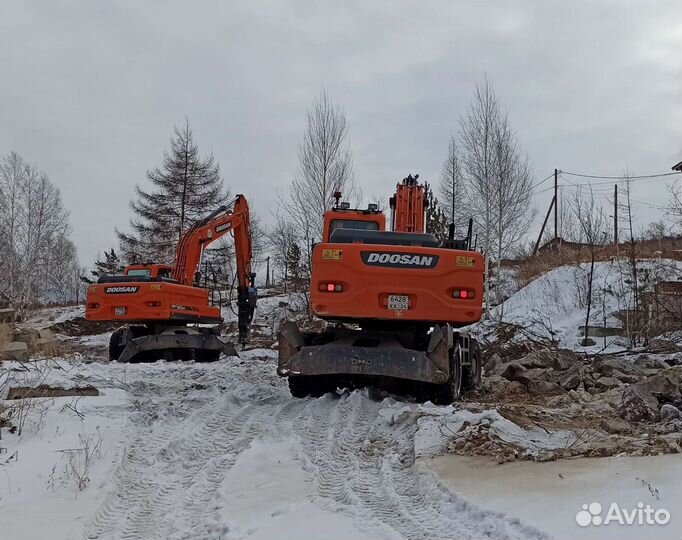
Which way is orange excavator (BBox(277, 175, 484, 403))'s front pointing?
away from the camera

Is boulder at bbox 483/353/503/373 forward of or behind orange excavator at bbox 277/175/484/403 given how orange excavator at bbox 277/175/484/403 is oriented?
forward

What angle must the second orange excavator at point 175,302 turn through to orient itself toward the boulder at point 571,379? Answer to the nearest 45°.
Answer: approximately 90° to its right

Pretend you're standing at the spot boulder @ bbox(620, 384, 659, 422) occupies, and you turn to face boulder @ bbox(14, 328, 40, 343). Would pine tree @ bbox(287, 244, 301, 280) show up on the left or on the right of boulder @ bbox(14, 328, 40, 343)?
right

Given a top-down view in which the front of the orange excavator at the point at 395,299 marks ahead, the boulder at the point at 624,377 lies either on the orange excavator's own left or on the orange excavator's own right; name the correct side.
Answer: on the orange excavator's own right

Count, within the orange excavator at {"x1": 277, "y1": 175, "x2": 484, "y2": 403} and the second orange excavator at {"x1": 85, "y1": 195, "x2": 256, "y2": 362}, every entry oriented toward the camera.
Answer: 0

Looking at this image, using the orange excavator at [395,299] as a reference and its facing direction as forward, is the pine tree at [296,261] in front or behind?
in front

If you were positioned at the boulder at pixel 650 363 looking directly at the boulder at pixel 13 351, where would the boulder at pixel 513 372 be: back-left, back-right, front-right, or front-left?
front-left

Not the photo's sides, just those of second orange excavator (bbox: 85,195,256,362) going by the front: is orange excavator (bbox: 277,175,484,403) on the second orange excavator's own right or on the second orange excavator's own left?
on the second orange excavator's own right

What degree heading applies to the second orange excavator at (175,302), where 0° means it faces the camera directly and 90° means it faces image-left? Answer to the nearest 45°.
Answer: approximately 225°

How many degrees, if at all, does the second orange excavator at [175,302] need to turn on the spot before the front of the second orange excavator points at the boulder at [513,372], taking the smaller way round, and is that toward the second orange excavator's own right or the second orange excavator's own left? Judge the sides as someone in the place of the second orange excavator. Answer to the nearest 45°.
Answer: approximately 90° to the second orange excavator's own right

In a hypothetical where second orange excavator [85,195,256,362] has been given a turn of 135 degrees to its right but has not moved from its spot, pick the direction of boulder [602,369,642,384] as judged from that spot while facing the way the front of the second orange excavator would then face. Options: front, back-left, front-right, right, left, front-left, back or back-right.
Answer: front-left

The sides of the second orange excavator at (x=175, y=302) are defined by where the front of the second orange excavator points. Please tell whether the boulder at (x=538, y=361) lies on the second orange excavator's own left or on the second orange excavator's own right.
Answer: on the second orange excavator's own right

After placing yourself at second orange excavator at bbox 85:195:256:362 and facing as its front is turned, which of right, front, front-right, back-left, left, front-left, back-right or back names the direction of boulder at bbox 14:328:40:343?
left

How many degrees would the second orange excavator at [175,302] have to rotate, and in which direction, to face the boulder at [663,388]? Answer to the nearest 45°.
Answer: approximately 90° to its right
